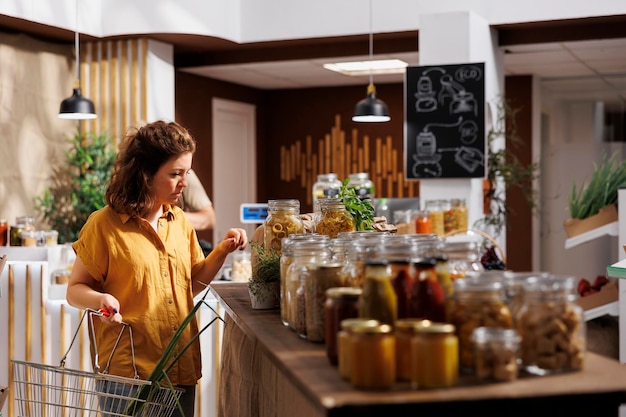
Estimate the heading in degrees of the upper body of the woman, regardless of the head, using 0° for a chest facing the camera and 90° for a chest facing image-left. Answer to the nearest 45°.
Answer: approximately 315°

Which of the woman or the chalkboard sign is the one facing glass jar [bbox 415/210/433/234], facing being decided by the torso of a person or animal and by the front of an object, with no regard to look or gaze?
the chalkboard sign

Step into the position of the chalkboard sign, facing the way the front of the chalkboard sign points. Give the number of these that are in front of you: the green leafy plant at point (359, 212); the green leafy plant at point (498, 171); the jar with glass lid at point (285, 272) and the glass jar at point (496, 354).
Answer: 3

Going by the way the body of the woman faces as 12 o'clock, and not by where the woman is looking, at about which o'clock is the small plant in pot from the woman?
The small plant in pot is roughly at 10 o'clock from the woman.

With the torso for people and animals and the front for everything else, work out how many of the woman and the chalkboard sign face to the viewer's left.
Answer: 0

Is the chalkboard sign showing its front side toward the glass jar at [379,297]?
yes

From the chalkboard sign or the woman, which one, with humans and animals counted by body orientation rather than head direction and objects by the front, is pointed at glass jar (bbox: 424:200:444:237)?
the chalkboard sign

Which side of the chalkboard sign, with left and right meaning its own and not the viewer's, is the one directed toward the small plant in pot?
front

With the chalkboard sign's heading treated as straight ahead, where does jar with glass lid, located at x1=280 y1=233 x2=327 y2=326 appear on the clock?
The jar with glass lid is roughly at 12 o'clock from the chalkboard sign.

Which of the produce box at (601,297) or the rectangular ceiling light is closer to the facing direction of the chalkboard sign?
the produce box

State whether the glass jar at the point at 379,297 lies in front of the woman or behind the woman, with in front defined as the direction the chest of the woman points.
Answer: in front

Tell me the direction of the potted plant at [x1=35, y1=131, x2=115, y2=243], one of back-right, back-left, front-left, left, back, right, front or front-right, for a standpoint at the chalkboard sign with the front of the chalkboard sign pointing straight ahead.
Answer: right

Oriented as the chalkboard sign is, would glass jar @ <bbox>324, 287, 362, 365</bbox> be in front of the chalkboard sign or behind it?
in front

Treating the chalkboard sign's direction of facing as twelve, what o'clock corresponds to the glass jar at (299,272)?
The glass jar is roughly at 12 o'clock from the chalkboard sign.

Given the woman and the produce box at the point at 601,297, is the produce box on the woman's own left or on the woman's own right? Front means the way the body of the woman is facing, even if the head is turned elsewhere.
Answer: on the woman's own left
